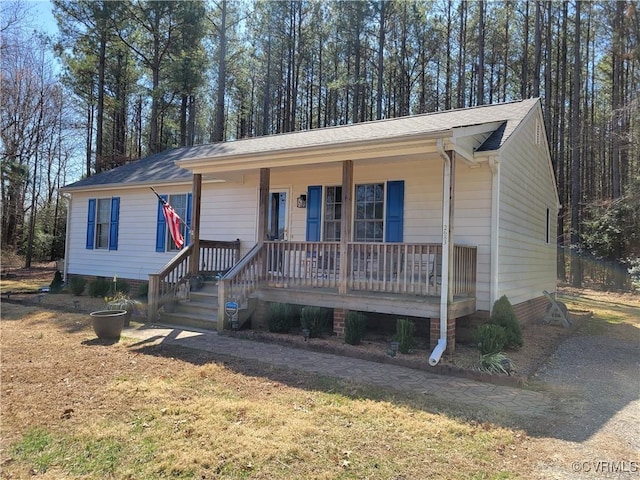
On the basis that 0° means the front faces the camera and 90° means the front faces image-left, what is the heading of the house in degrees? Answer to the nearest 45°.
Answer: approximately 45°

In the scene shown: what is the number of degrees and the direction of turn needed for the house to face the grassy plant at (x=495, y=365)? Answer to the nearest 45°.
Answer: approximately 90° to its left

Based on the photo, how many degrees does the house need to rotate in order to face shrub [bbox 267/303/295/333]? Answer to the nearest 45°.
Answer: approximately 45° to its right

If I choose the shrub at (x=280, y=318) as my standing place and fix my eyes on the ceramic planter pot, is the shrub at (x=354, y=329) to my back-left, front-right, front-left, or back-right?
back-left

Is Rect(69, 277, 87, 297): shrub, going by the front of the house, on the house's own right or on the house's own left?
on the house's own right

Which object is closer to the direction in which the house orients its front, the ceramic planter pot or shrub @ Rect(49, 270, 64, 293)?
the ceramic planter pot

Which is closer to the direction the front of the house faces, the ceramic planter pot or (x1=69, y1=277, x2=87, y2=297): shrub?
the ceramic planter pot
